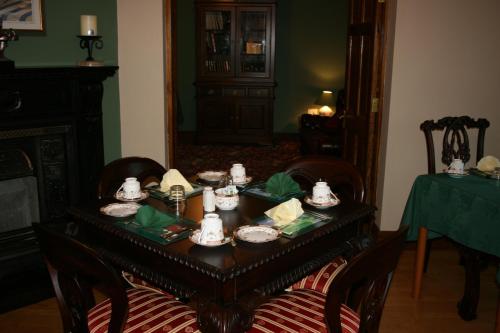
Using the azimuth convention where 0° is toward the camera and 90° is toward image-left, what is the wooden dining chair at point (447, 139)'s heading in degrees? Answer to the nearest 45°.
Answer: approximately 0°

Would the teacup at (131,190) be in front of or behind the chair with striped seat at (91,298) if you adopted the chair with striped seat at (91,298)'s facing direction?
in front

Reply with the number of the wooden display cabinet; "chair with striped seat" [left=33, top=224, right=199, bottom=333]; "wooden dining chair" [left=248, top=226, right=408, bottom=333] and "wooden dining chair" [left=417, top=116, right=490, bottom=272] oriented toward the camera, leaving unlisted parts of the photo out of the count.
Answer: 2

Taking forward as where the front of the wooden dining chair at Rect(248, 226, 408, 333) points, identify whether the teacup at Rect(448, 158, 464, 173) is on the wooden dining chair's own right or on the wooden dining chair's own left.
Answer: on the wooden dining chair's own right

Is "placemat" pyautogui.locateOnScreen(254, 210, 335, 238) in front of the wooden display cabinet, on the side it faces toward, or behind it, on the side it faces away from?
in front

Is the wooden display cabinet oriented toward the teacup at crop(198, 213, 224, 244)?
yes

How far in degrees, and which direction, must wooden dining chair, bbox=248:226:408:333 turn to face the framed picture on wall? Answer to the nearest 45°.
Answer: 0° — it already faces it

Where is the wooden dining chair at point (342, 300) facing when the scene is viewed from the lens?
facing away from the viewer and to the left of the viewer
